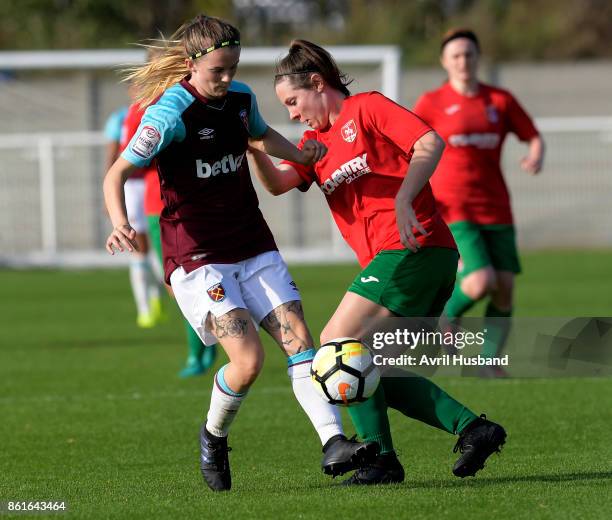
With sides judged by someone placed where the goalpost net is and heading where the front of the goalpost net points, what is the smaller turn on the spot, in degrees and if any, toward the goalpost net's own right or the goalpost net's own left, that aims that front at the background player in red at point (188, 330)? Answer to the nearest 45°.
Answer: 0° — it already faces them

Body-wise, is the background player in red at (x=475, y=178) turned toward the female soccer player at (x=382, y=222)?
yes

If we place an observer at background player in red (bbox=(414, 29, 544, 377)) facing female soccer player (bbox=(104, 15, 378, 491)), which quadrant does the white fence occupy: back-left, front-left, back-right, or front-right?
back-right

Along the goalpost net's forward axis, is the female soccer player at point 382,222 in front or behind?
in front

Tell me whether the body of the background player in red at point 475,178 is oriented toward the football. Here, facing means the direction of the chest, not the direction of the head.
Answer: yes

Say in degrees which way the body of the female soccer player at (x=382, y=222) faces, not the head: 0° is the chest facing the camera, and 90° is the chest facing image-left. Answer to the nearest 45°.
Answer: approximately 45°

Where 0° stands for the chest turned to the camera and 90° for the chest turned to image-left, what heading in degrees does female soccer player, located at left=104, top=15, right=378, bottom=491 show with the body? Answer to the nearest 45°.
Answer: approximately 315°

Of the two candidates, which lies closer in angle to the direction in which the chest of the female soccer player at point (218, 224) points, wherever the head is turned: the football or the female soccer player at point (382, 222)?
the football

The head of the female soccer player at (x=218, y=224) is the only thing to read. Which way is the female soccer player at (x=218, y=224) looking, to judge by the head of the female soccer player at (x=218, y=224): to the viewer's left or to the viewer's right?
to the viewer's right

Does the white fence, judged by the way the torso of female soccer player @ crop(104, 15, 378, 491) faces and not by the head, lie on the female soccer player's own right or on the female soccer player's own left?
on the female soccer player's own left

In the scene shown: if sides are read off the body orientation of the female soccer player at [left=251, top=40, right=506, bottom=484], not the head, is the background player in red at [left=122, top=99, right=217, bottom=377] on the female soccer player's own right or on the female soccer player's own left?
on the female soccer player's own right

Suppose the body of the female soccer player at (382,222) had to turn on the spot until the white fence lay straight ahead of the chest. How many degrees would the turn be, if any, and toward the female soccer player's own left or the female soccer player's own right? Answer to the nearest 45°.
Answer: approximately 135° to the female soccer player's own right
